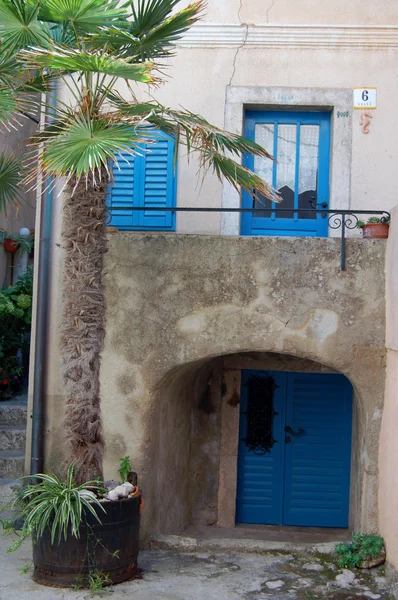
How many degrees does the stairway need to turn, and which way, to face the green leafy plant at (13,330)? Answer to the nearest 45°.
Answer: approximately 180°

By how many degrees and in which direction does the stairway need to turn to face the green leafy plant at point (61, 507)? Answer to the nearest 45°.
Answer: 0° — it already faces it

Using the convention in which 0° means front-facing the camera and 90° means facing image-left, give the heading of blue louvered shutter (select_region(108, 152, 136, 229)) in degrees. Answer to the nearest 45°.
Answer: approximately 0°

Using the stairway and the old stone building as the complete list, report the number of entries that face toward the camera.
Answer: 2

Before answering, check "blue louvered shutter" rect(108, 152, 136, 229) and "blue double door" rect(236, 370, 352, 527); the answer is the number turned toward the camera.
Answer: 2
